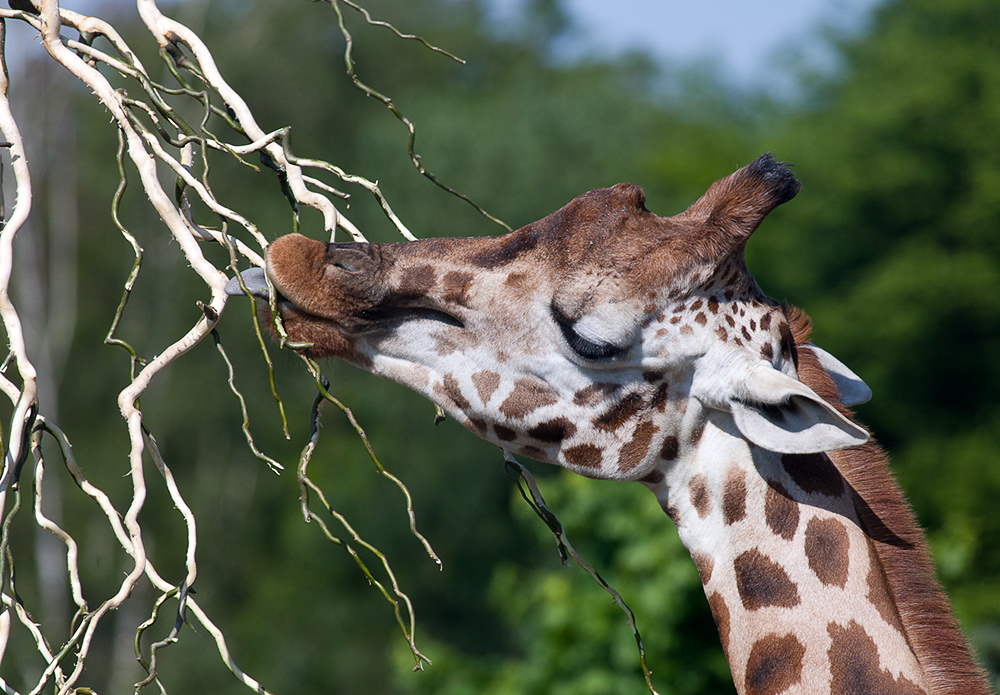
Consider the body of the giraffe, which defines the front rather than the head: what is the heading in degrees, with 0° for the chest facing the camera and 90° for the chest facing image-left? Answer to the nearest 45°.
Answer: approximately 90°
